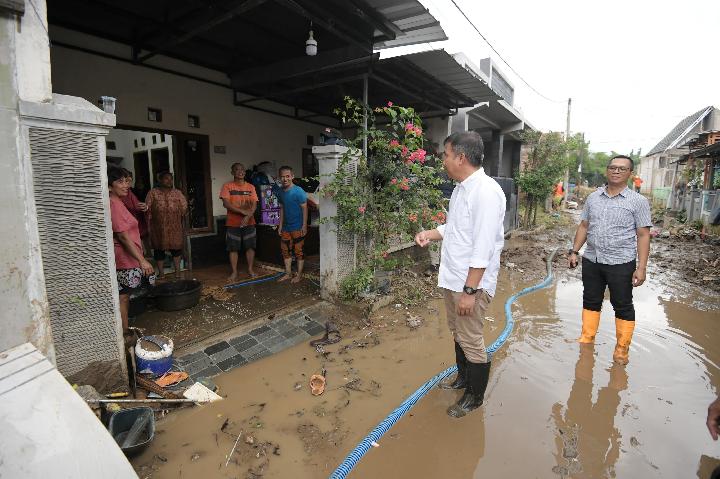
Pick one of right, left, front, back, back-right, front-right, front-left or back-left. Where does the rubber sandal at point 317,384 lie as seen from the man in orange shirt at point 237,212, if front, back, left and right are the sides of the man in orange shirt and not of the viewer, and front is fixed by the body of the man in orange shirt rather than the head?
front

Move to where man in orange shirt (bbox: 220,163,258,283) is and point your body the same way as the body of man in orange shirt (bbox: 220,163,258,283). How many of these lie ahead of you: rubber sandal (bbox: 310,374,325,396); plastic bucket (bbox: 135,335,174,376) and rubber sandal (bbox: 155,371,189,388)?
3

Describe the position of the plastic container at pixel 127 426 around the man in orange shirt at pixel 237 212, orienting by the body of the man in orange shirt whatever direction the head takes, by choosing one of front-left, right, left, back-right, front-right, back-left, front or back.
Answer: front

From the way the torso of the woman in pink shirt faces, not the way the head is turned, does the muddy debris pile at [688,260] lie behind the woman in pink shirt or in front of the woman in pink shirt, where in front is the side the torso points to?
in front

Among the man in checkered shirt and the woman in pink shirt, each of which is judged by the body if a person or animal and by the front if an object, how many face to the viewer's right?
1

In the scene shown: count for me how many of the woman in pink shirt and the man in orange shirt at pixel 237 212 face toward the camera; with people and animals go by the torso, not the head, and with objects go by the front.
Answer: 1

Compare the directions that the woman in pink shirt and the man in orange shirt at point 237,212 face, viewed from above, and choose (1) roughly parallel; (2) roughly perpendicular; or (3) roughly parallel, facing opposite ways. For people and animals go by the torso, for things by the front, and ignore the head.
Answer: roughly perpendicular

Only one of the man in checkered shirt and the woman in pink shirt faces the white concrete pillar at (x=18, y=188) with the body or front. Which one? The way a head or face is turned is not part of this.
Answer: the man in checkered shirt

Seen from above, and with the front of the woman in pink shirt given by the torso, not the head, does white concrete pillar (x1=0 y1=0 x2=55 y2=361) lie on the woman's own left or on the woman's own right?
on the woman's own right

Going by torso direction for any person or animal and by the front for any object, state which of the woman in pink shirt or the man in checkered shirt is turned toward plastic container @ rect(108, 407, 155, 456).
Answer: the man in checkered shirt

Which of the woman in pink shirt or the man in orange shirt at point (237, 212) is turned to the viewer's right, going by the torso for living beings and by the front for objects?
the woman in pink shirt

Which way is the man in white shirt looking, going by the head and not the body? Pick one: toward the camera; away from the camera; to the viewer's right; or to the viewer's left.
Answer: to the viewer's left

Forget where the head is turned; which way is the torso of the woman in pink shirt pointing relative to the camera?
to the viewer's right
